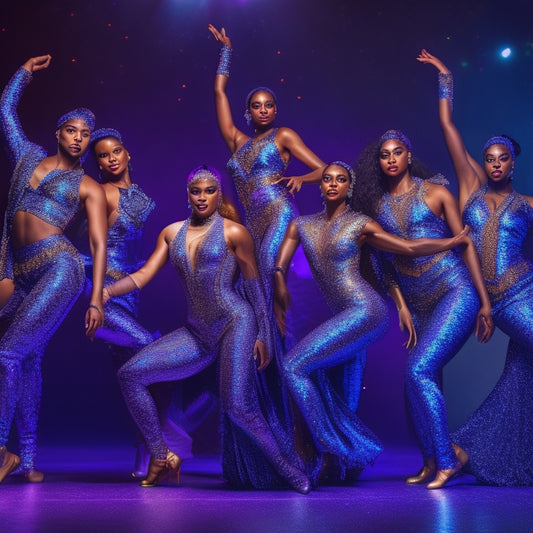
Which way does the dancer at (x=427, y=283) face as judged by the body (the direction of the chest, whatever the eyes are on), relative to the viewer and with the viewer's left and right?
facing the viewer and to the left of the viewer

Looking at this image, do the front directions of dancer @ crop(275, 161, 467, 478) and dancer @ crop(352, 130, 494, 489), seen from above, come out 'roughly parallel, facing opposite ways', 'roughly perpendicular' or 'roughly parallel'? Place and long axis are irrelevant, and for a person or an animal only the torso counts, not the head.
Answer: roughly parallel

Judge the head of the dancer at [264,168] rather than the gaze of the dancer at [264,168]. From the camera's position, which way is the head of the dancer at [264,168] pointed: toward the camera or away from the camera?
toward the camera

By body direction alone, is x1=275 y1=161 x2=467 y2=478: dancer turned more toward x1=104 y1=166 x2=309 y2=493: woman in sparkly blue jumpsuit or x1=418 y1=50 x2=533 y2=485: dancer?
the woman in sparkly blue jumpsuit

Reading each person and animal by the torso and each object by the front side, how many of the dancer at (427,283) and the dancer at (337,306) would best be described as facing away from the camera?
0

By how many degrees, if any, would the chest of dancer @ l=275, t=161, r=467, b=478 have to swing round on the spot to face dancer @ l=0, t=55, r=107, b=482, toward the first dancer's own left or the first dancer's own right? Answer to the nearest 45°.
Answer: approximately 45° to the first dancer's own right
